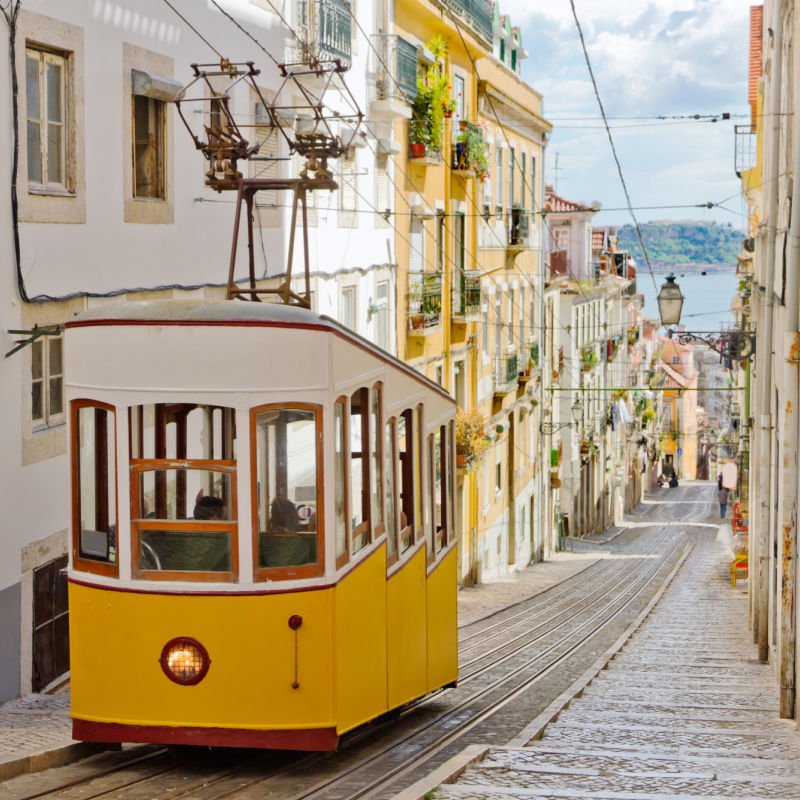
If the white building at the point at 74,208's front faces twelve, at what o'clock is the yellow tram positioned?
The yellow tram is roughly at 1 o'clock from the white building.

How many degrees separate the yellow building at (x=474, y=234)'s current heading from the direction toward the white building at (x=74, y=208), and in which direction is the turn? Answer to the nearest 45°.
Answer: approximately 45° to its right

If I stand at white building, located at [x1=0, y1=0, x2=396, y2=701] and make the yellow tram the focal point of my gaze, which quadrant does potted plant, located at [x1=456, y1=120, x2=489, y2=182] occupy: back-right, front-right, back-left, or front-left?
back-left

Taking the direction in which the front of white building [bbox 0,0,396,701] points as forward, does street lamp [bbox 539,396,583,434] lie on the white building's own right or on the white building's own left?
on the white building's own left

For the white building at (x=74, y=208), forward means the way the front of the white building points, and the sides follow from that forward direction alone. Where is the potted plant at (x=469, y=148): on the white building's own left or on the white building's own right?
on the white building's own left

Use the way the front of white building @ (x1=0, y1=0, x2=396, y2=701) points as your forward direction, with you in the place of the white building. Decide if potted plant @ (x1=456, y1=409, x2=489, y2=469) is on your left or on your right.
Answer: on your left

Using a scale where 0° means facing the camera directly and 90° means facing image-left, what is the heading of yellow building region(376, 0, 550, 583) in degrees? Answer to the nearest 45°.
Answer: approximately 315°

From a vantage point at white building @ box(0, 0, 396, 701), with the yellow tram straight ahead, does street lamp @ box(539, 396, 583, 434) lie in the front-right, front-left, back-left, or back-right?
back-left

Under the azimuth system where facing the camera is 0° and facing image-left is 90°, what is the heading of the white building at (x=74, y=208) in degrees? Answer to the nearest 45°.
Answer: approximately 315°

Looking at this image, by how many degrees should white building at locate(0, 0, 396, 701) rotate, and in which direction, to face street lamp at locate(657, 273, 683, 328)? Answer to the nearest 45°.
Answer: approximately 90° to its left

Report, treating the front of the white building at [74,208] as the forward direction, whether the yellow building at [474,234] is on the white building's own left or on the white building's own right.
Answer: on the white building's own left
